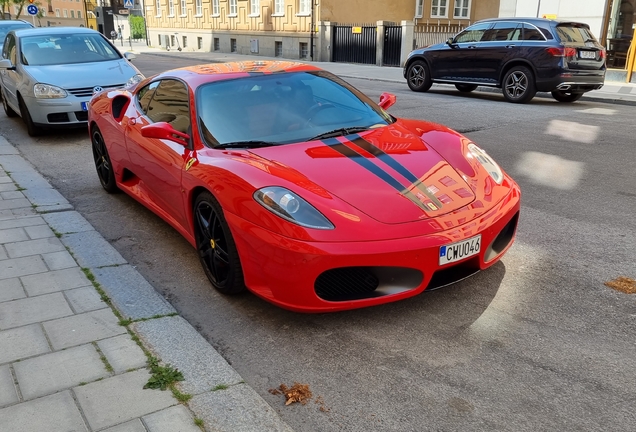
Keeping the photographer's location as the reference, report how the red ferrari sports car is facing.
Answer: facing the viewer and to the right of the viewer

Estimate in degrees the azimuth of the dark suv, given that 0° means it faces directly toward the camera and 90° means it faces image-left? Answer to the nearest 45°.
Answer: approximately 135°

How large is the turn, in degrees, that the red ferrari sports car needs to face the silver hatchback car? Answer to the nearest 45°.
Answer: approximately 180°

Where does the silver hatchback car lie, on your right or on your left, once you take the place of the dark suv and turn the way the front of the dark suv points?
on your left

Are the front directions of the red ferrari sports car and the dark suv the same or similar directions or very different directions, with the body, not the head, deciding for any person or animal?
very different directions

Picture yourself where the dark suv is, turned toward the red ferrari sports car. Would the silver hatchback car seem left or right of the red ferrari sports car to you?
right

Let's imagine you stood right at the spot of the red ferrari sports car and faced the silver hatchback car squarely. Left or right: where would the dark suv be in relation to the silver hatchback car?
right
